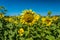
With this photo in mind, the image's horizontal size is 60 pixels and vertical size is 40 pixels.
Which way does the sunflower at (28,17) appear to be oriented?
toward the camera
